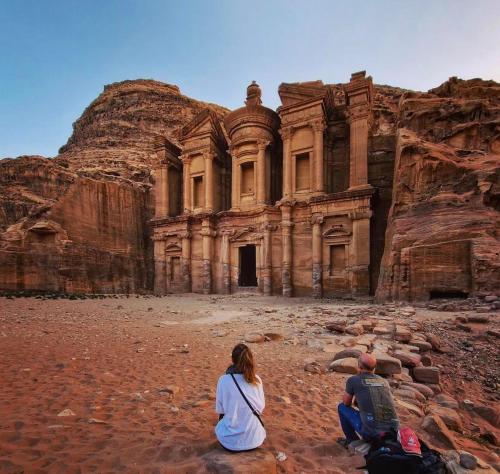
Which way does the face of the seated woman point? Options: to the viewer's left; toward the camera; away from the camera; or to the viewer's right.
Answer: away from the camera

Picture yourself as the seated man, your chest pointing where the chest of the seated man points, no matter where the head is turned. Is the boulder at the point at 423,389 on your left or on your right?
on your right

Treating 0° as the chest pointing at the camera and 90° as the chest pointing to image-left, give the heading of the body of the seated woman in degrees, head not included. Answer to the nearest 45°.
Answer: approximately 180°
